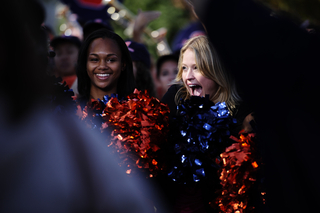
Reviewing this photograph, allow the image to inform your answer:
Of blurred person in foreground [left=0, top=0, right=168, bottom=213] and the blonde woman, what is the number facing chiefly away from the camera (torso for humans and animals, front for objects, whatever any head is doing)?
1

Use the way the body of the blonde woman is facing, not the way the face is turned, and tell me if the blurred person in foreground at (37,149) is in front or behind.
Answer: in front

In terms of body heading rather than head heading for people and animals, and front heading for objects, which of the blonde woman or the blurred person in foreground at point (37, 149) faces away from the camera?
the blurred person in foreground

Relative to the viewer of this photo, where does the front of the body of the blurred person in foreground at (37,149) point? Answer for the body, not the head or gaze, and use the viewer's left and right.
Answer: facing away from the viewer

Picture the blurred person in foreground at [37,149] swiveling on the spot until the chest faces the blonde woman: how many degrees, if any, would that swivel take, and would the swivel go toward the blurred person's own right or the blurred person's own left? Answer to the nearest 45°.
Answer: approximately 45° to the blurred person's own right
